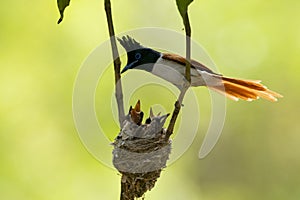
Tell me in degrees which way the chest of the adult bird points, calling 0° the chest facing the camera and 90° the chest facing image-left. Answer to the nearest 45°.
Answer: approximately 90°
